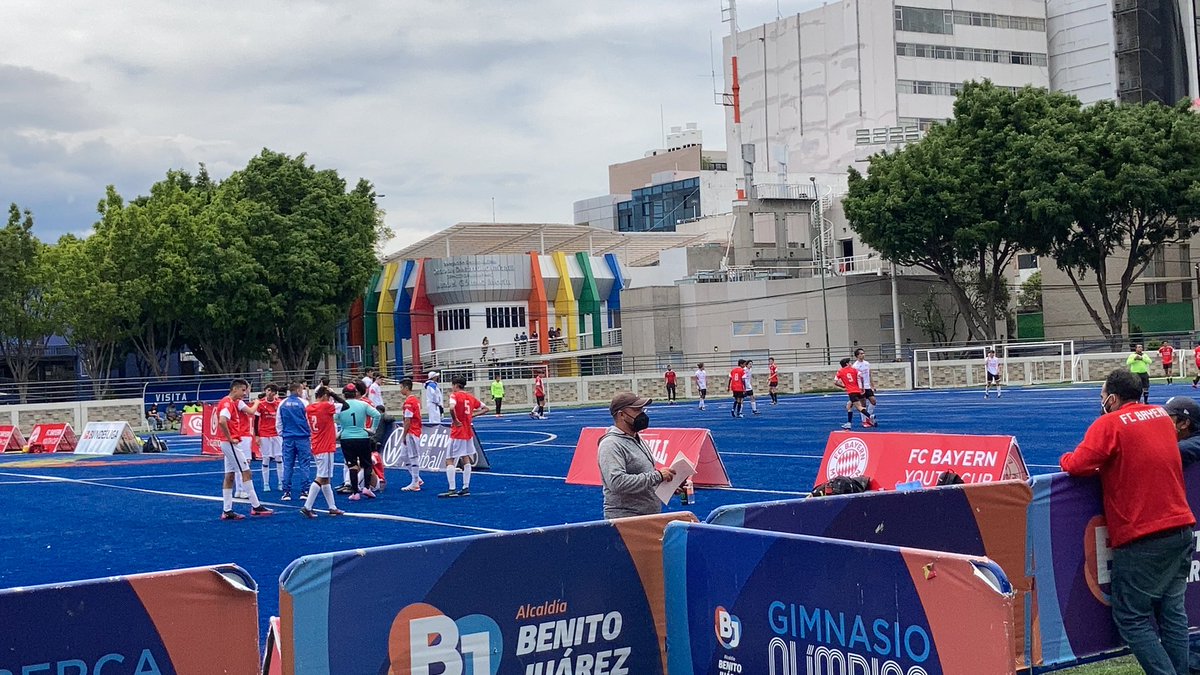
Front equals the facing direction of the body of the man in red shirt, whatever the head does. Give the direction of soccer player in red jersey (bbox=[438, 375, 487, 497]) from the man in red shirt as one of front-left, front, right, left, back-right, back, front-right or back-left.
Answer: front

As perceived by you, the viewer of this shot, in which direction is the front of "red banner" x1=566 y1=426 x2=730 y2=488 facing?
facing the viewer

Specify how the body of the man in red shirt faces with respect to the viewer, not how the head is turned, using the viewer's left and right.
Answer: facing away from the viewer and to the left of the viewer

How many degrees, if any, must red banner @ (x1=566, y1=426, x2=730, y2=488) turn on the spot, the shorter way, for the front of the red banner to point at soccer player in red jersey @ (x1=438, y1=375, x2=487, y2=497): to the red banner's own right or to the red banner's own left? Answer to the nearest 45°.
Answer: approximately 90° to the red banner's own right

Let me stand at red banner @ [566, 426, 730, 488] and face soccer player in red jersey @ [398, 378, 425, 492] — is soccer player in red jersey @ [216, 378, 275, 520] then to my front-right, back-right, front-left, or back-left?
front-left

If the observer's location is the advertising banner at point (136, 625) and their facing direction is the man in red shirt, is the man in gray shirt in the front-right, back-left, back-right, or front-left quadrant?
front-left

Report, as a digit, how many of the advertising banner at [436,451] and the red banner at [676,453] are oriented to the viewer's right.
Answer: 0

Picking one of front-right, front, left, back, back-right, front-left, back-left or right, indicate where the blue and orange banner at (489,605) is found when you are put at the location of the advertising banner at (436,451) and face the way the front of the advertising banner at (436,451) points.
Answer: front

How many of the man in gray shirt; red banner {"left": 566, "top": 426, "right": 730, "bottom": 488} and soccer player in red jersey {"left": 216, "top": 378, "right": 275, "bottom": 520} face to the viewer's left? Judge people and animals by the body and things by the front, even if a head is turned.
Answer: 0

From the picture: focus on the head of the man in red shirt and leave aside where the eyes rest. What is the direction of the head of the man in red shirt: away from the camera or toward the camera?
away from the camera

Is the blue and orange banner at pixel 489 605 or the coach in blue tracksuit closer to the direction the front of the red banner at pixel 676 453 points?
the blue and orange banner

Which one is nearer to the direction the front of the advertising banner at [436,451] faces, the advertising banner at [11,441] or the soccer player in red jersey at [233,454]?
the soccer player in red jersey
